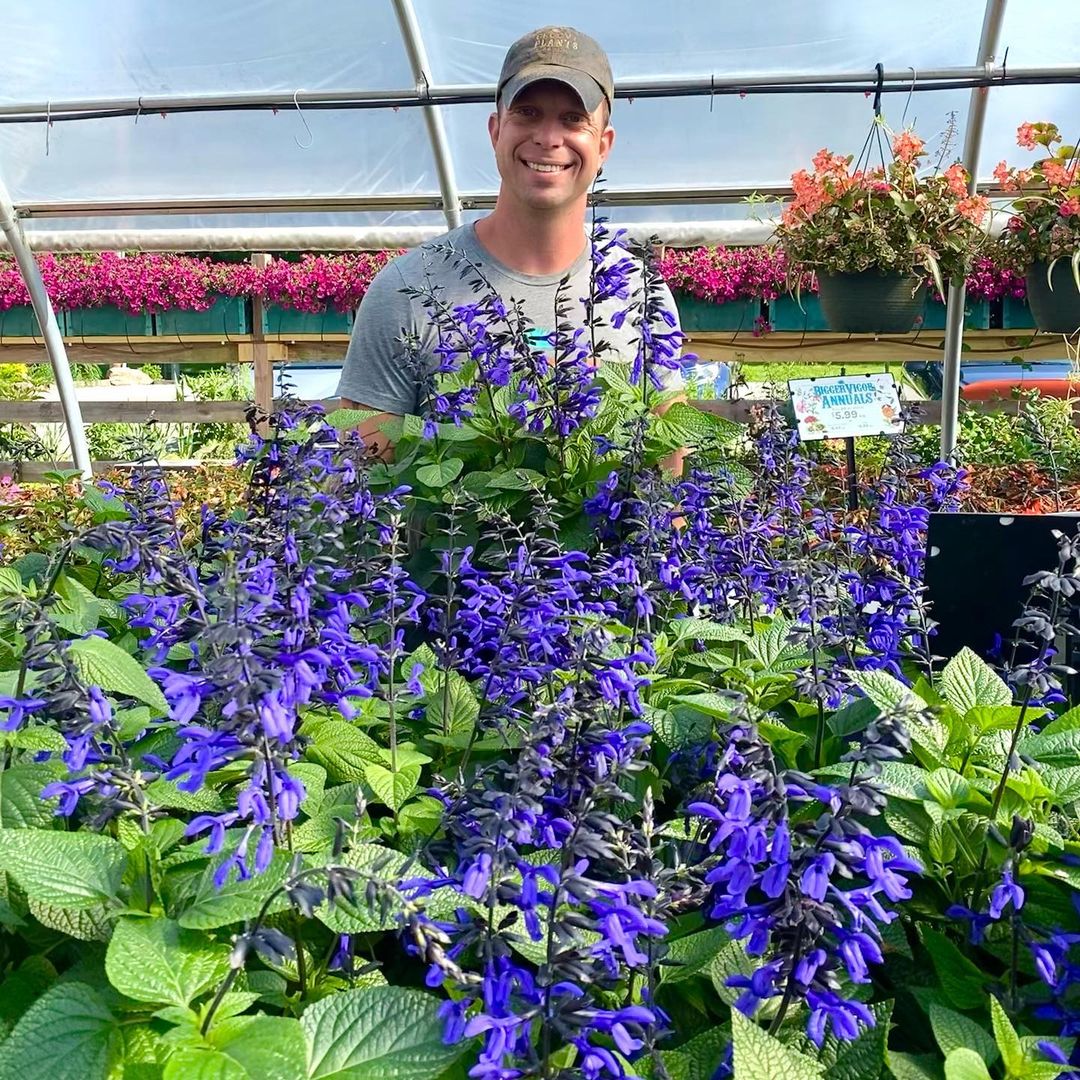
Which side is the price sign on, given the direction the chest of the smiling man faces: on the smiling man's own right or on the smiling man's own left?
on the smiling man's own left

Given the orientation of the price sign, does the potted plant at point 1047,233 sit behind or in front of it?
behind

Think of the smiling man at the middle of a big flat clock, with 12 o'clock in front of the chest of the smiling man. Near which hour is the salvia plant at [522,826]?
The salvia plant is roughly at 12 o'clock from the smiling man.

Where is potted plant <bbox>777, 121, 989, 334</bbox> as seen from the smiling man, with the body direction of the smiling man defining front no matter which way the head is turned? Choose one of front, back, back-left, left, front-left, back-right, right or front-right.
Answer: back-left

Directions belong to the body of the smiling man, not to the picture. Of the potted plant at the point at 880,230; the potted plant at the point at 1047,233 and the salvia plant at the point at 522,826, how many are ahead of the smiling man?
1

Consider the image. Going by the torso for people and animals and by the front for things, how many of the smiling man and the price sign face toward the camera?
2

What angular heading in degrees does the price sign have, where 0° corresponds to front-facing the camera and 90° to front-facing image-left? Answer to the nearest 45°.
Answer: approximately 0°
